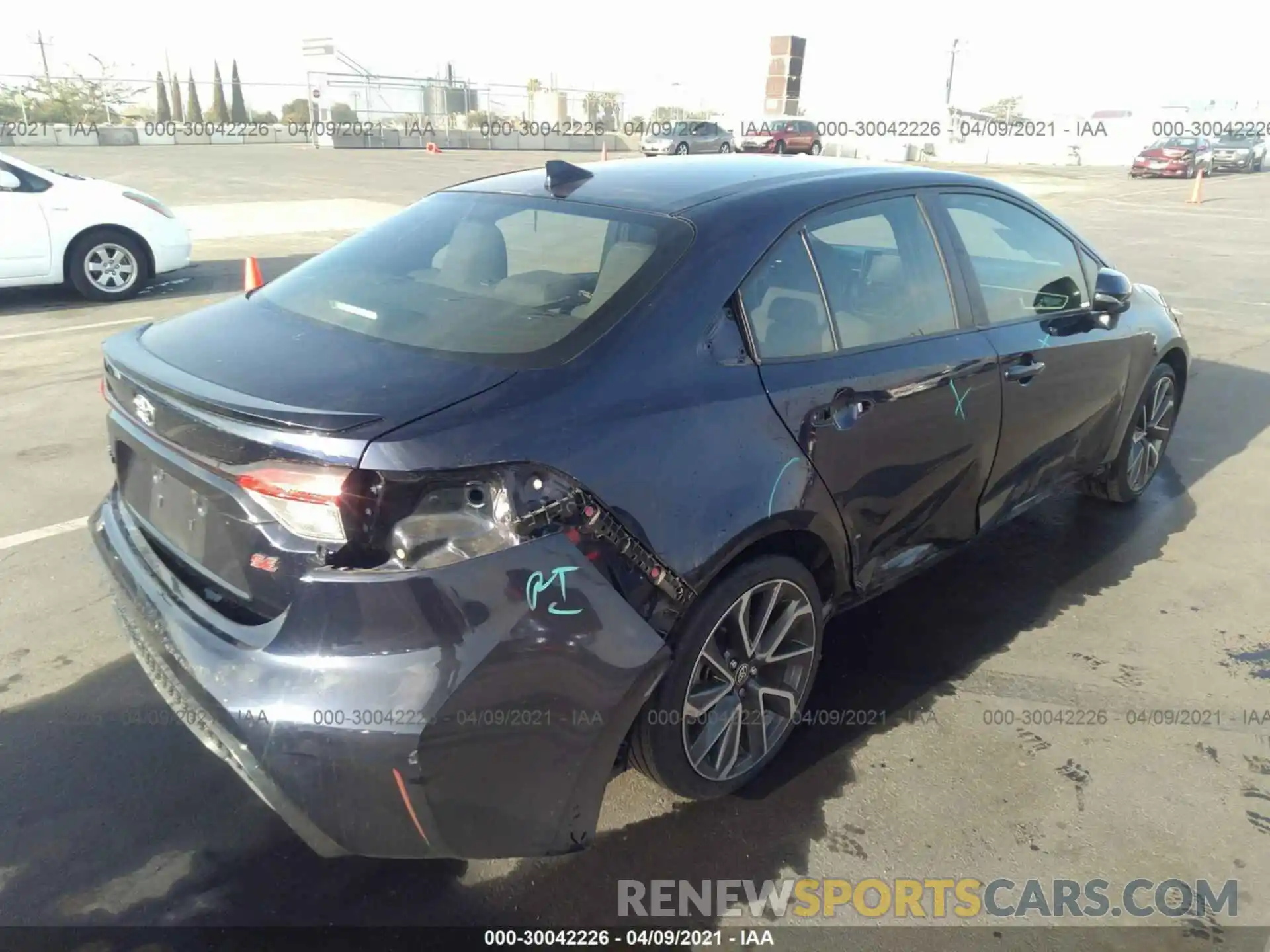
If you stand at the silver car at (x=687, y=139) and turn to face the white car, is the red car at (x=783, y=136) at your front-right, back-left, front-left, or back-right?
back-left

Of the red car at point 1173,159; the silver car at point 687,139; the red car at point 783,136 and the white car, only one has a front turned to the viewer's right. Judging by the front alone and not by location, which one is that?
the white car

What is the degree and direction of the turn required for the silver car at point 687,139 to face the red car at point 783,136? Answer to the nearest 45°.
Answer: approximately 180°

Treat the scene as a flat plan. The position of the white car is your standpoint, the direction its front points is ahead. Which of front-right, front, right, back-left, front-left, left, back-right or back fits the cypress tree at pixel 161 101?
left

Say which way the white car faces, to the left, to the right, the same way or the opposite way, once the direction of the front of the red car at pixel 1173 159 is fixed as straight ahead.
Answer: the opposite way

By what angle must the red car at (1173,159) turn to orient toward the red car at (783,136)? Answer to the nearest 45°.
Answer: approximately 45° to its right

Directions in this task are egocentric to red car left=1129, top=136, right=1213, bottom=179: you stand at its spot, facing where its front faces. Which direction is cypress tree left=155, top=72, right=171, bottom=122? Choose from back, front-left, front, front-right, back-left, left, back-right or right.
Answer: front-right

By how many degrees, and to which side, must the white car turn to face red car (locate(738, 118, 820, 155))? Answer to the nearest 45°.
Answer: approximately 45° to its left

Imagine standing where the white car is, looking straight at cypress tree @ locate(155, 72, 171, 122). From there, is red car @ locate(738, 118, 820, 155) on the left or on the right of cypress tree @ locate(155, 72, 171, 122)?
right

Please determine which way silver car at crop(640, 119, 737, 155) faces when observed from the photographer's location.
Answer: facing the viewer and to the left of the viewer

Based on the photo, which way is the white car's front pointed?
to the viewer's right

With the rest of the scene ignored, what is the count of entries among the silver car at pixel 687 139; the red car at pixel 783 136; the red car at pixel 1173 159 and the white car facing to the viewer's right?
1

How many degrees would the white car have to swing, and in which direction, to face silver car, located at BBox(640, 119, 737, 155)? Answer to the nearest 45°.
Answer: approximately 45° to its left

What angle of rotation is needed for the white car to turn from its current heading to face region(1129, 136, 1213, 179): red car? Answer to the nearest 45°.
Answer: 0° — it already faces it

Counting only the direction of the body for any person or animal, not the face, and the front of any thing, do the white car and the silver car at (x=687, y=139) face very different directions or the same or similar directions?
very different directions

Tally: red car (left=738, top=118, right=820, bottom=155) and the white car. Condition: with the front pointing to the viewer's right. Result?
1

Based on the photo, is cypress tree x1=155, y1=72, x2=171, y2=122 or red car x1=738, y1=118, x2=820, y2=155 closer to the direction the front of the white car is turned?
the red car

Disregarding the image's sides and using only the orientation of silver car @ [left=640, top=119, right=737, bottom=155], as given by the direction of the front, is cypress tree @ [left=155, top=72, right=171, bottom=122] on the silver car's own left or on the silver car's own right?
on the silver car's own right
